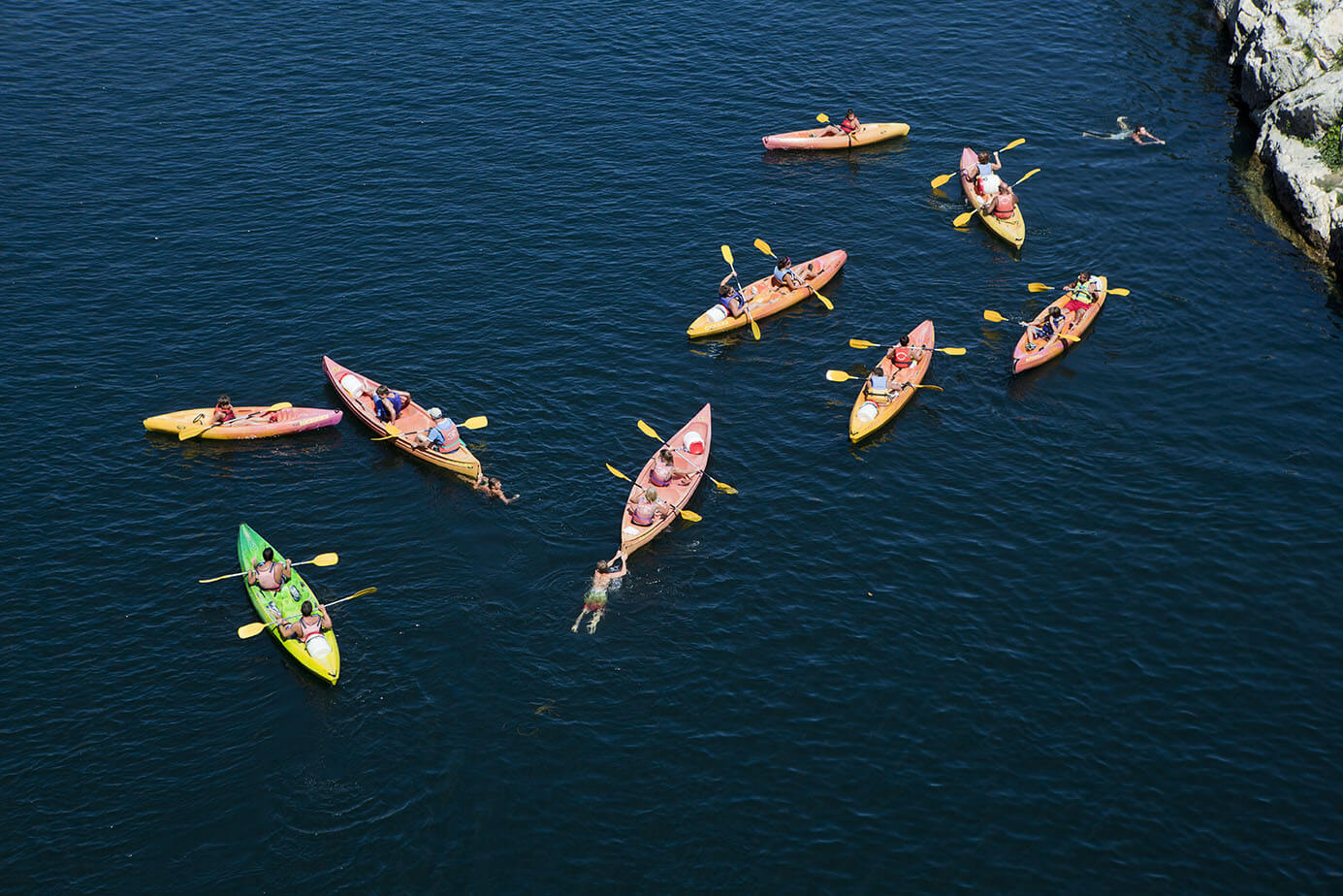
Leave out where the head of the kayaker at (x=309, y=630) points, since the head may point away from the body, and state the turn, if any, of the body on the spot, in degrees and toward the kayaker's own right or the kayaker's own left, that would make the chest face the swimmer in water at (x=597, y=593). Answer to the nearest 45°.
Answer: approximately 135° to the kayaker's own right

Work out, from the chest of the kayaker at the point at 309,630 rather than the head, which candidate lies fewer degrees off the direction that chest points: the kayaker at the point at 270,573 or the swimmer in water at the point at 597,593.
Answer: the kayaker

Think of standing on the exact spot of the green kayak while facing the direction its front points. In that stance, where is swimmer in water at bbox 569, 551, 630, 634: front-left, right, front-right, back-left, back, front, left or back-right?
back-right

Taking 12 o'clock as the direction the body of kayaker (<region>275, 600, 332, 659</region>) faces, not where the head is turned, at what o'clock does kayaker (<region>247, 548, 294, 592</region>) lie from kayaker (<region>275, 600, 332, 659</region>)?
kayaker (<region>247, 548, 294, 592</region>) is roughly at 1 o'clock from kayaker (<region>275, 600, 332, 659</region>).

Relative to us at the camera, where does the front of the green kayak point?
facing away from the viewer and to the left of the viewer

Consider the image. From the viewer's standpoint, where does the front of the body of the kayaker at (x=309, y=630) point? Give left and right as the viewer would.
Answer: facing away from the viewer and to the left of the viewer
